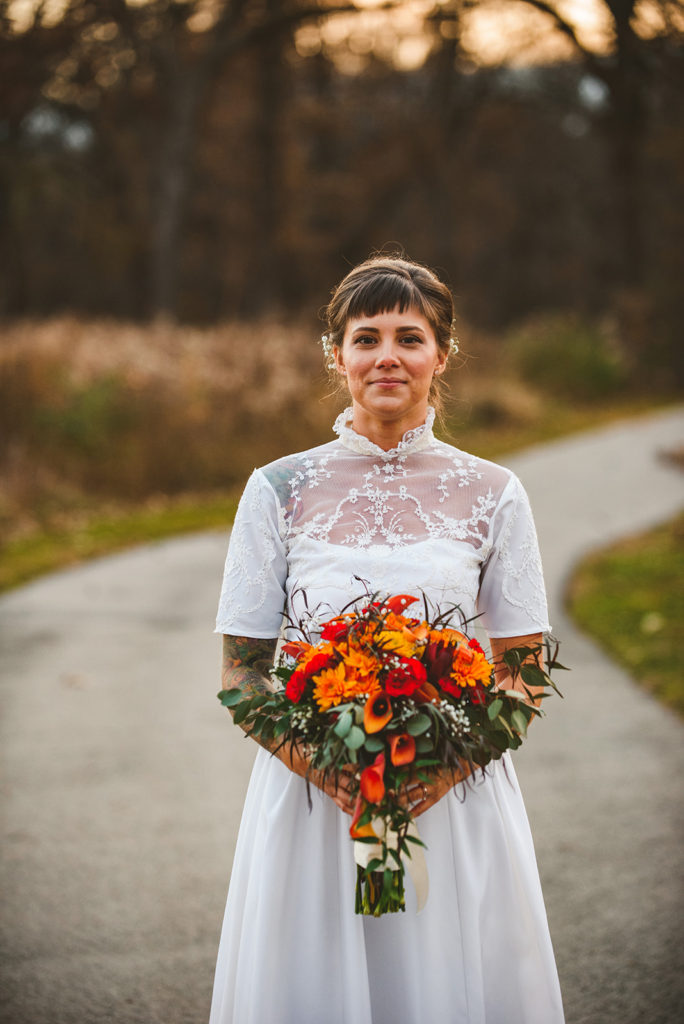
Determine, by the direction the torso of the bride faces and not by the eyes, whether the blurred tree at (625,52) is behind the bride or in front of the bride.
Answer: behind

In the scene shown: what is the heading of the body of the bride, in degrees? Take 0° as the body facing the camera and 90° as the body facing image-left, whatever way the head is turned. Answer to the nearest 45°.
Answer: approximately 0°
